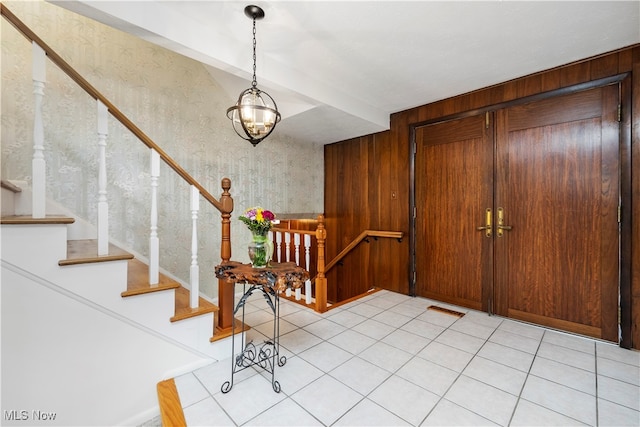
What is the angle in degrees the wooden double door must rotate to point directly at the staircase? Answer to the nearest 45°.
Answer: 0° — it already faces it

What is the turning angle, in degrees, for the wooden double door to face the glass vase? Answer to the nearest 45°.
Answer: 0° — it already faces it

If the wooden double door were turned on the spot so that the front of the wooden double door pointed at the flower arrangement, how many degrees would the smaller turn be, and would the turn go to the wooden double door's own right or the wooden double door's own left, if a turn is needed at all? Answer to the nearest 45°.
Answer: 0° — it already faces it

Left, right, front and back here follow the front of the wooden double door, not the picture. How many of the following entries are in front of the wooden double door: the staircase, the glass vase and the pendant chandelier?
3

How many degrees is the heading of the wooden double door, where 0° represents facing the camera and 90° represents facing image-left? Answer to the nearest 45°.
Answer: approximately 45°

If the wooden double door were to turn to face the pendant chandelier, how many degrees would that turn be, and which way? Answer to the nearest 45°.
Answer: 0° — it already faces it
